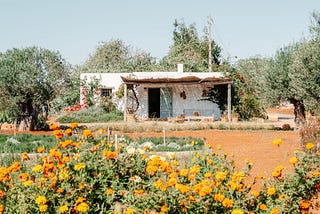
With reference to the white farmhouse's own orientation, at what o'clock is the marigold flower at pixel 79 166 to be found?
The marigold flower is roughly at 12 o'clock from the white farmhouse.

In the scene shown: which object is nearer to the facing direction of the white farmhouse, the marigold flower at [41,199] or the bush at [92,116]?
the marigold flower

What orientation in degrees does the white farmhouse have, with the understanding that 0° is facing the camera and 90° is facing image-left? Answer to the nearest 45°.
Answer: approximately 0°

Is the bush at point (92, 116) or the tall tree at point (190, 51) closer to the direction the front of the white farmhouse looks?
the bush

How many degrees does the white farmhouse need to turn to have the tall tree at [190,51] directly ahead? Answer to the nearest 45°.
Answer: approximately 180°

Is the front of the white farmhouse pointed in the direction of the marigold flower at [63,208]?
yes

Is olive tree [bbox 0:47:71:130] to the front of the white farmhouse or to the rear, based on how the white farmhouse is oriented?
to the front

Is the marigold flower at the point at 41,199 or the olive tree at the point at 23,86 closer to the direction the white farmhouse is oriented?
the marigold flower

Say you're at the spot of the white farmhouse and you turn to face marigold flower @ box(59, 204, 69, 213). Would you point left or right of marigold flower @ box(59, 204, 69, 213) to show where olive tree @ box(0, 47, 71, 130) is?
right

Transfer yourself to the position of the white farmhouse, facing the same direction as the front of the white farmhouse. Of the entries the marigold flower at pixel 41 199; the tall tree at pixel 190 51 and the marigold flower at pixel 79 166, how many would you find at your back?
1

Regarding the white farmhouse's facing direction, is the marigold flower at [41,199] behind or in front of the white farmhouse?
in front
